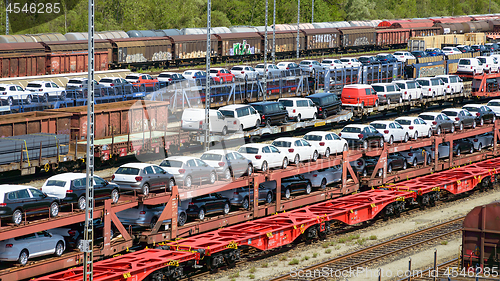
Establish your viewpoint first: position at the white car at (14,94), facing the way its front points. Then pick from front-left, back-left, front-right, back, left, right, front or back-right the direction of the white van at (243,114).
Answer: right

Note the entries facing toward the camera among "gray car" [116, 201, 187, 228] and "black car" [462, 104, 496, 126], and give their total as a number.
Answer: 0

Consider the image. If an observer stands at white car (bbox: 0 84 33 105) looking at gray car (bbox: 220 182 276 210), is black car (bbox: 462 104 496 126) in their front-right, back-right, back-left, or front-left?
front-left

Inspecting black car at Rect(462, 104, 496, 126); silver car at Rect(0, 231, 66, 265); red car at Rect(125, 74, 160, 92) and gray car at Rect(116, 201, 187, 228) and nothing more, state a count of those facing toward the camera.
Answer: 0

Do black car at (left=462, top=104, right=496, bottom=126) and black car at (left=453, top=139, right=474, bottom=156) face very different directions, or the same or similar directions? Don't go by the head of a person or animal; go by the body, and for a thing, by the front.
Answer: same or similar directions
